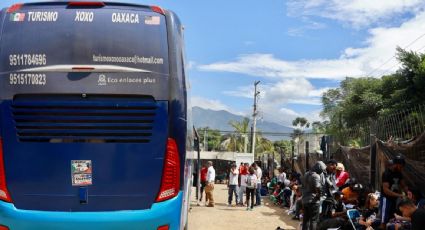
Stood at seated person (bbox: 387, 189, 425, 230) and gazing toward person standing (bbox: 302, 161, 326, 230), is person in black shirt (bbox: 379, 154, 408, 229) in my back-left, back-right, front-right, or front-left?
front-right

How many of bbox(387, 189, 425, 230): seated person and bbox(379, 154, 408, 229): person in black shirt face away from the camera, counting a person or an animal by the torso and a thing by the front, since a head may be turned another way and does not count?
0

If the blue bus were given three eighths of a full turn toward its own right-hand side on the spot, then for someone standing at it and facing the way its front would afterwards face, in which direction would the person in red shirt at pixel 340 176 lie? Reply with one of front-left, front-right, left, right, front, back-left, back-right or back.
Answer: left

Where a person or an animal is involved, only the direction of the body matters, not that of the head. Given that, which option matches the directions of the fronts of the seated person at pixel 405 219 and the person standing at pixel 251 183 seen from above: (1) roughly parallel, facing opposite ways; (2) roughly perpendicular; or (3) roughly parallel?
roughly perpendicular

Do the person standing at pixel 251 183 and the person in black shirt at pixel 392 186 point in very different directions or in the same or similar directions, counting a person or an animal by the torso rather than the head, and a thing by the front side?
very different directions

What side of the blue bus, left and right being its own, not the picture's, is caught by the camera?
back

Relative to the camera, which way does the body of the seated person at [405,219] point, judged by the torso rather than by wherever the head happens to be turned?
to the viewer's left

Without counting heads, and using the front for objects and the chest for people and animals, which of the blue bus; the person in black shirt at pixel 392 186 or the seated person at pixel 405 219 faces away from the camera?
the blue bus
